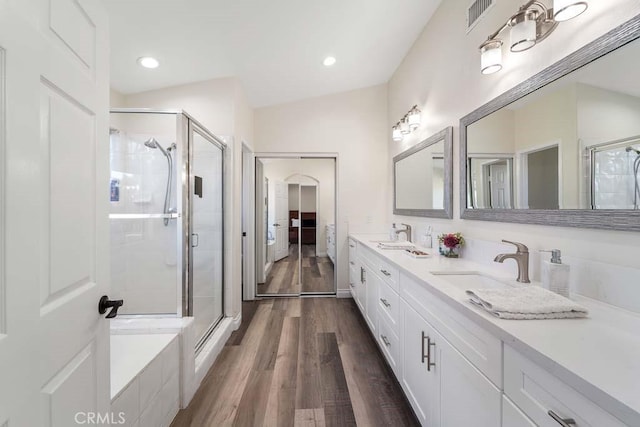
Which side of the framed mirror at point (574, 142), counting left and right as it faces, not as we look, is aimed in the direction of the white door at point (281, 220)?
right

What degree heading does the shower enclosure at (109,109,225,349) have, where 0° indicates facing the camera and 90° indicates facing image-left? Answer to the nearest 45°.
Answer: approximately 315°

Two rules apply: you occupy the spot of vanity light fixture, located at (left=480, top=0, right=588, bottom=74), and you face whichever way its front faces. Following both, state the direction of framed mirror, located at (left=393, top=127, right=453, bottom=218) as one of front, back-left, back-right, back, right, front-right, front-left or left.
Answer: right

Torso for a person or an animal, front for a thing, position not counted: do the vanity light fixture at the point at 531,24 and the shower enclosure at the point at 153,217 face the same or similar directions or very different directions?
very different directions

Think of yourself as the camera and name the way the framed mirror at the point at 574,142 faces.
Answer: facing the viewer and to the left of the viewer

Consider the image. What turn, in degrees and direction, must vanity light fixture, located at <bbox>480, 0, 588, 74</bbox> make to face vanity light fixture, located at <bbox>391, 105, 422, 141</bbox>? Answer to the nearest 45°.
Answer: approximately 90° to its right

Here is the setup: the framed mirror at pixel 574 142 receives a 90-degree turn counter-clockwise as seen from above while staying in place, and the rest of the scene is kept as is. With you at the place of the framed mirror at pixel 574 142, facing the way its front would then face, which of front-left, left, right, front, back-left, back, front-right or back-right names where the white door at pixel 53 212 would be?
right

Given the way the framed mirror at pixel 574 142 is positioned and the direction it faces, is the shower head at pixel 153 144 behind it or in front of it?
in front

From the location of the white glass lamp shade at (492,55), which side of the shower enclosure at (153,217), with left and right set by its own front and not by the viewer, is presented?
front

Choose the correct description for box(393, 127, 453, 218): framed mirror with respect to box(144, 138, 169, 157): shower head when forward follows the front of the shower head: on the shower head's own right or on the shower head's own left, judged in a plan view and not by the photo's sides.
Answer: on the shower head's own left

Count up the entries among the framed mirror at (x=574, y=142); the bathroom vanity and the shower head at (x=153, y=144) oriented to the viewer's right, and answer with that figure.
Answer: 0

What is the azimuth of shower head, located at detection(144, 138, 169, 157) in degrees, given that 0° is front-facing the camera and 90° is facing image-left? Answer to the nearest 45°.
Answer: approximately 45°

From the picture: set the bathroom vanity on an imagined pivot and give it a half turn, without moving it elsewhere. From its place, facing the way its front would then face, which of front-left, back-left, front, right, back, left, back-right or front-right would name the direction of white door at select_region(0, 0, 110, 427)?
back
